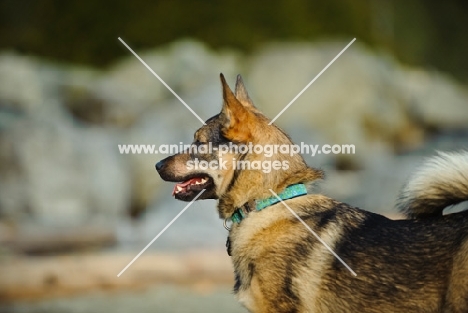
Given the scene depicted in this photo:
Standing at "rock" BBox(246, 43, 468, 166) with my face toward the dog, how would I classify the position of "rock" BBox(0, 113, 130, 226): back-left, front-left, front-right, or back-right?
front-right

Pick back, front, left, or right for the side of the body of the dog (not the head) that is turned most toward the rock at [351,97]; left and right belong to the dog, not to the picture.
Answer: right

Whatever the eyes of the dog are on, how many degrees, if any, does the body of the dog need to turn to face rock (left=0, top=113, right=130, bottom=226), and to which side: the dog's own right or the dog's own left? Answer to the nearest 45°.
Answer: approximately 45° to the dog's own right

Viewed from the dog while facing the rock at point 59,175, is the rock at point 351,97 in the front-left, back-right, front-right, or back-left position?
front-right

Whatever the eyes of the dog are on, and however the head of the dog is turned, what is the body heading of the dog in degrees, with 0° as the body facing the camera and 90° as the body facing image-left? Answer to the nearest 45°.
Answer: approximately 90°

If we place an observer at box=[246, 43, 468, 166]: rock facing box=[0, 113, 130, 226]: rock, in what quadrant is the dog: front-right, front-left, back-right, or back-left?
front-left
